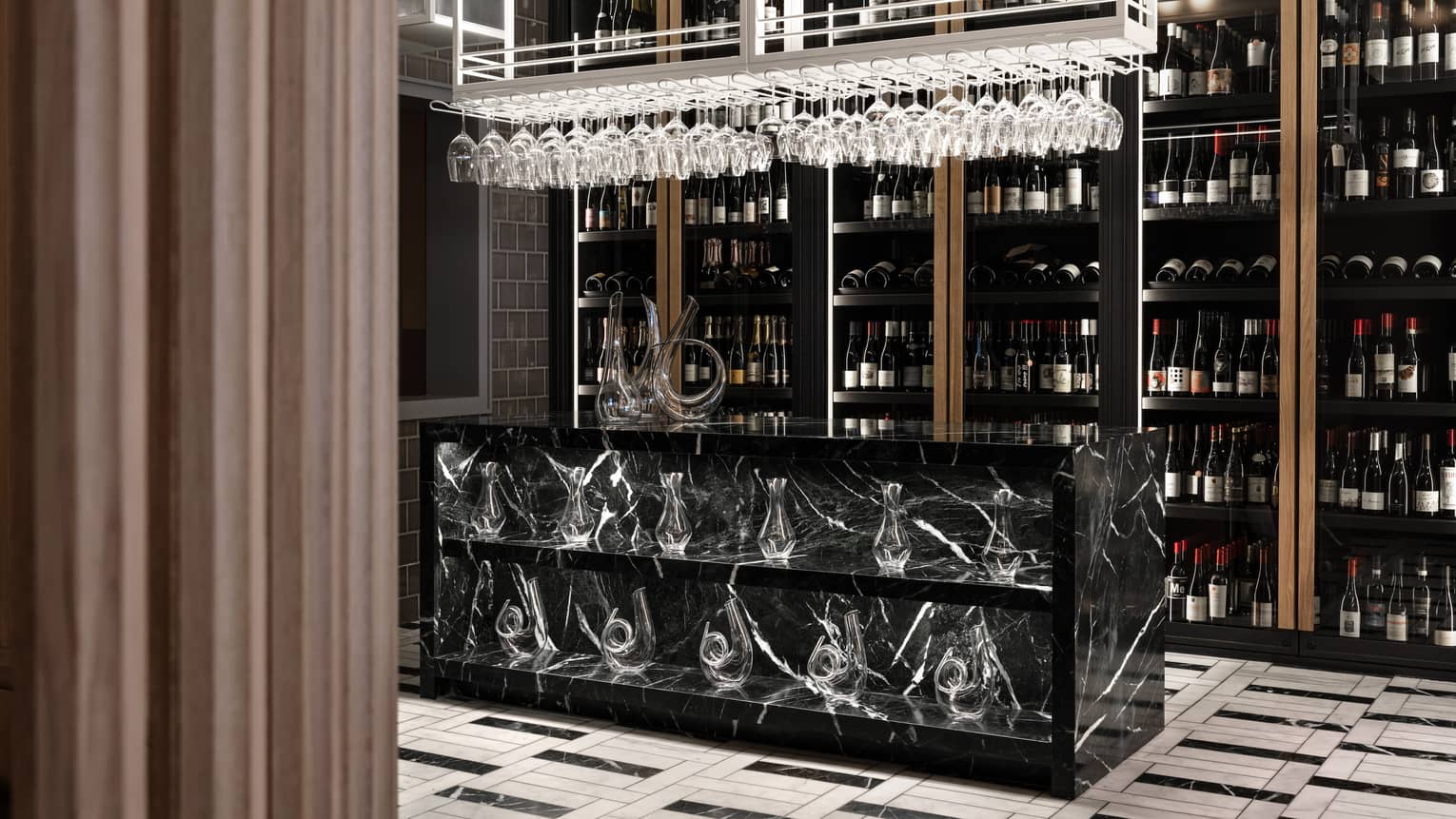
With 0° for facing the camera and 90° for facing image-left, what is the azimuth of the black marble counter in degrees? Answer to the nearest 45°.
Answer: approximately 45°
